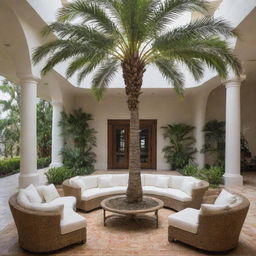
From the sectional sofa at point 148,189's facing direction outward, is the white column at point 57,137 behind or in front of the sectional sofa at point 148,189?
behind

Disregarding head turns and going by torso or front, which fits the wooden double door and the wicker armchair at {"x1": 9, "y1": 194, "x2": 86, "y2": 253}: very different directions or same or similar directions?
very different directions

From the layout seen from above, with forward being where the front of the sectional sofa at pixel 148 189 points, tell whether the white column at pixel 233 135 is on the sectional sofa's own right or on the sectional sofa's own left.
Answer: on the sectional sofa's own left

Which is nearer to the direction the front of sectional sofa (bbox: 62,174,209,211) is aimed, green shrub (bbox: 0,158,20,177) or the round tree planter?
the round tree planter

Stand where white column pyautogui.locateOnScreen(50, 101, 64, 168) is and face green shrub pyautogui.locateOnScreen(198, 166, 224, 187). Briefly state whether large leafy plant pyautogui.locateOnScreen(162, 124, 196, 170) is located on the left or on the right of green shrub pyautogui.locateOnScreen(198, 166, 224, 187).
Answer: left

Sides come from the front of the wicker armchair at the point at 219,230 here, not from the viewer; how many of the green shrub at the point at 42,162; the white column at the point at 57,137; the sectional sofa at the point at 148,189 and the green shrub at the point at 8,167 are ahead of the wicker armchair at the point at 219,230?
4

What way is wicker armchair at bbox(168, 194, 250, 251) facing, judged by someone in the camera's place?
facing away from the viewer and to the left of the viewer

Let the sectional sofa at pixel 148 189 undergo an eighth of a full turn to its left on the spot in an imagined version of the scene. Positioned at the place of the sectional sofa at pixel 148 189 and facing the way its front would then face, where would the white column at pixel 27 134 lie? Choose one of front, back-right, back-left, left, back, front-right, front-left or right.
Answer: back-right

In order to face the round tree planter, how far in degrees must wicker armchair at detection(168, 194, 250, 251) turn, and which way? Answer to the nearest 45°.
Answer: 0° — it already faces it

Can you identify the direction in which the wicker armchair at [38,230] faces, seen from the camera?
facing away from the viewer and to the right of the viewer

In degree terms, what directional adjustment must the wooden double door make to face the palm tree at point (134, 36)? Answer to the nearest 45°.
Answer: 0° — it already faces it
